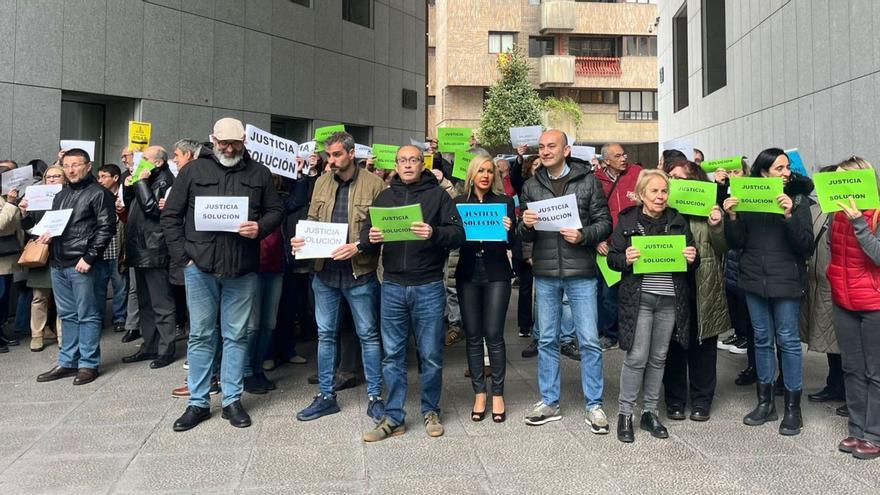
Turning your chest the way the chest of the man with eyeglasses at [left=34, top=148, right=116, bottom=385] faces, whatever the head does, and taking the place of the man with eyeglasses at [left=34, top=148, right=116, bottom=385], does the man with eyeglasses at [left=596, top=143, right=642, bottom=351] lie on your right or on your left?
on your left

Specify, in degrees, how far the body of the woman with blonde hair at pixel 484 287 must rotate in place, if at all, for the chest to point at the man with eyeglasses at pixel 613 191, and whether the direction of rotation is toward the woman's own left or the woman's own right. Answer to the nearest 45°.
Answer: approximately 135° to the woman's own left

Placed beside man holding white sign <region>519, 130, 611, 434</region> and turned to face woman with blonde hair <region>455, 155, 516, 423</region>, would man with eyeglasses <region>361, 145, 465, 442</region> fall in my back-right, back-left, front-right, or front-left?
front-left

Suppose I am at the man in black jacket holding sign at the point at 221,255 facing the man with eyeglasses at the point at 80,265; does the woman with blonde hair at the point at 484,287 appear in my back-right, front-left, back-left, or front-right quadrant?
back-right

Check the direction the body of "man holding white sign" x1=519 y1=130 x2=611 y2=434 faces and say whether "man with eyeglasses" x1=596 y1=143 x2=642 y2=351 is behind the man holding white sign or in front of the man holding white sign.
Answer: behind

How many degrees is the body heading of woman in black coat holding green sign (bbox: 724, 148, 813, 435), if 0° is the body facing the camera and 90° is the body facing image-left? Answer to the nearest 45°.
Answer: approximately 45°

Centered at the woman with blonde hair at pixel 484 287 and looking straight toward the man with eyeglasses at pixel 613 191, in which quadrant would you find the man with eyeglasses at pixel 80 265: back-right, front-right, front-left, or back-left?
back-left

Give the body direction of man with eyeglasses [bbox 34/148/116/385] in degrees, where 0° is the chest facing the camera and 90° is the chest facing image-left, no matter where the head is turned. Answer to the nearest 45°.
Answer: approximately 45°

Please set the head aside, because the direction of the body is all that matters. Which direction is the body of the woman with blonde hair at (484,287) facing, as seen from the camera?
toward the camera

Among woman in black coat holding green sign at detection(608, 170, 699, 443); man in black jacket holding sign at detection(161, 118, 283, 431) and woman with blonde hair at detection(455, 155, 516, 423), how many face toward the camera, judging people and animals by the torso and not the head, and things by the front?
3

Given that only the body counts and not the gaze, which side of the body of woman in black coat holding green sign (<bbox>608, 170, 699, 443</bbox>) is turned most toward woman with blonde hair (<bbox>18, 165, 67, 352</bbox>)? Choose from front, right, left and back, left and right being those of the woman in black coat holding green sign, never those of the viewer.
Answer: right

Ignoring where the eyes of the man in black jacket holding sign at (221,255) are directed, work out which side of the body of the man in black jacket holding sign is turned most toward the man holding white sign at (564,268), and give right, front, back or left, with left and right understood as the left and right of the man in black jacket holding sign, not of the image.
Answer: left

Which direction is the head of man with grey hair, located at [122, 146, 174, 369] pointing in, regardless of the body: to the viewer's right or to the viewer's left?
to the viewer's left

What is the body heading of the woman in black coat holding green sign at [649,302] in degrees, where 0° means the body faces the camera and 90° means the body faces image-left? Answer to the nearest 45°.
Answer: approximately 0°

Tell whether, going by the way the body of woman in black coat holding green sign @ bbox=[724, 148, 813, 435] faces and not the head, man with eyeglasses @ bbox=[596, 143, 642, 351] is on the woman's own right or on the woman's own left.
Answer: on the woman's own right

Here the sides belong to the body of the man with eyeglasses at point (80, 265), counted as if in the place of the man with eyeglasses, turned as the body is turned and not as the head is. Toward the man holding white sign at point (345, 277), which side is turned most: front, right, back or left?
left
